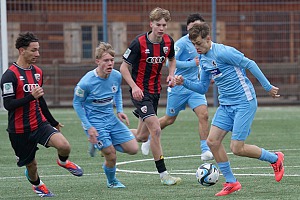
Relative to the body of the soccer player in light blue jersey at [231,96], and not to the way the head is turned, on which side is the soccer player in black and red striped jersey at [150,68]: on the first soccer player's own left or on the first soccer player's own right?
on the first soccer player's own right

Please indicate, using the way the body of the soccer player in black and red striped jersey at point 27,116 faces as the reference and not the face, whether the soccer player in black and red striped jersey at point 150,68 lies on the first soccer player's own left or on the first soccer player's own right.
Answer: on the first soccer player's own left

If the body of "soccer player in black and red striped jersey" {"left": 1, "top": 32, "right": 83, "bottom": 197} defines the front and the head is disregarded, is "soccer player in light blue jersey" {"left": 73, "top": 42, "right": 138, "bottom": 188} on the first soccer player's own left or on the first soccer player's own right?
on the first soccer player's own left

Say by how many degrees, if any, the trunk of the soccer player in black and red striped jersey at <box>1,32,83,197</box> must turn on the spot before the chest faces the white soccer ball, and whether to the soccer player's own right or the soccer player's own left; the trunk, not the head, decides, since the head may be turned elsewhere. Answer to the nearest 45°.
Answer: approximately 45° to the soccer player's own left

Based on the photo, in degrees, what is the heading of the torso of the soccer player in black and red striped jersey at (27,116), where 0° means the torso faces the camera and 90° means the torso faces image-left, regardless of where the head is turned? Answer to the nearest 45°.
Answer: approximately 315°

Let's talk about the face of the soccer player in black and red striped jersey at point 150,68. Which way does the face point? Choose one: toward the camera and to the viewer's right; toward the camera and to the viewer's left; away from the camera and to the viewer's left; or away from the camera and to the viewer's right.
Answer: toward the camera and to the viewer's right

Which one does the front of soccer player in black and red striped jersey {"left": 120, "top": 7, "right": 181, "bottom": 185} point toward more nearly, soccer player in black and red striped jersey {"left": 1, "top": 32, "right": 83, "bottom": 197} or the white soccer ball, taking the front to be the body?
the white soccer ball

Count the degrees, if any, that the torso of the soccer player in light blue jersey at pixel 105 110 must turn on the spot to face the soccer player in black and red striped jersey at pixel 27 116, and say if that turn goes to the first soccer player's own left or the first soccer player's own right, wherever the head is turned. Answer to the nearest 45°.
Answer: approximately 90° to the first soccer player's own right

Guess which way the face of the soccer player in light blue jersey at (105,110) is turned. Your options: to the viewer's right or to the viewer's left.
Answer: to the viewer's right

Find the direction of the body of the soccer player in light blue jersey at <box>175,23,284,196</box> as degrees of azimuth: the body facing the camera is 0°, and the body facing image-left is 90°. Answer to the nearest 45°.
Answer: approximately 45°

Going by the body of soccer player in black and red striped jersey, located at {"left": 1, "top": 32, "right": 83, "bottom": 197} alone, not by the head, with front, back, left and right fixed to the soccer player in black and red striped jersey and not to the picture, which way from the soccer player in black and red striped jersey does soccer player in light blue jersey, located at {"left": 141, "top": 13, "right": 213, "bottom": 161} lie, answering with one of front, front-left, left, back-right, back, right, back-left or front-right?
left

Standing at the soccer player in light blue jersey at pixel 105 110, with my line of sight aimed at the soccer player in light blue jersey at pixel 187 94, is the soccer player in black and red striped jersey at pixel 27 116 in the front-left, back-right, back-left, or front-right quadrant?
back-left
